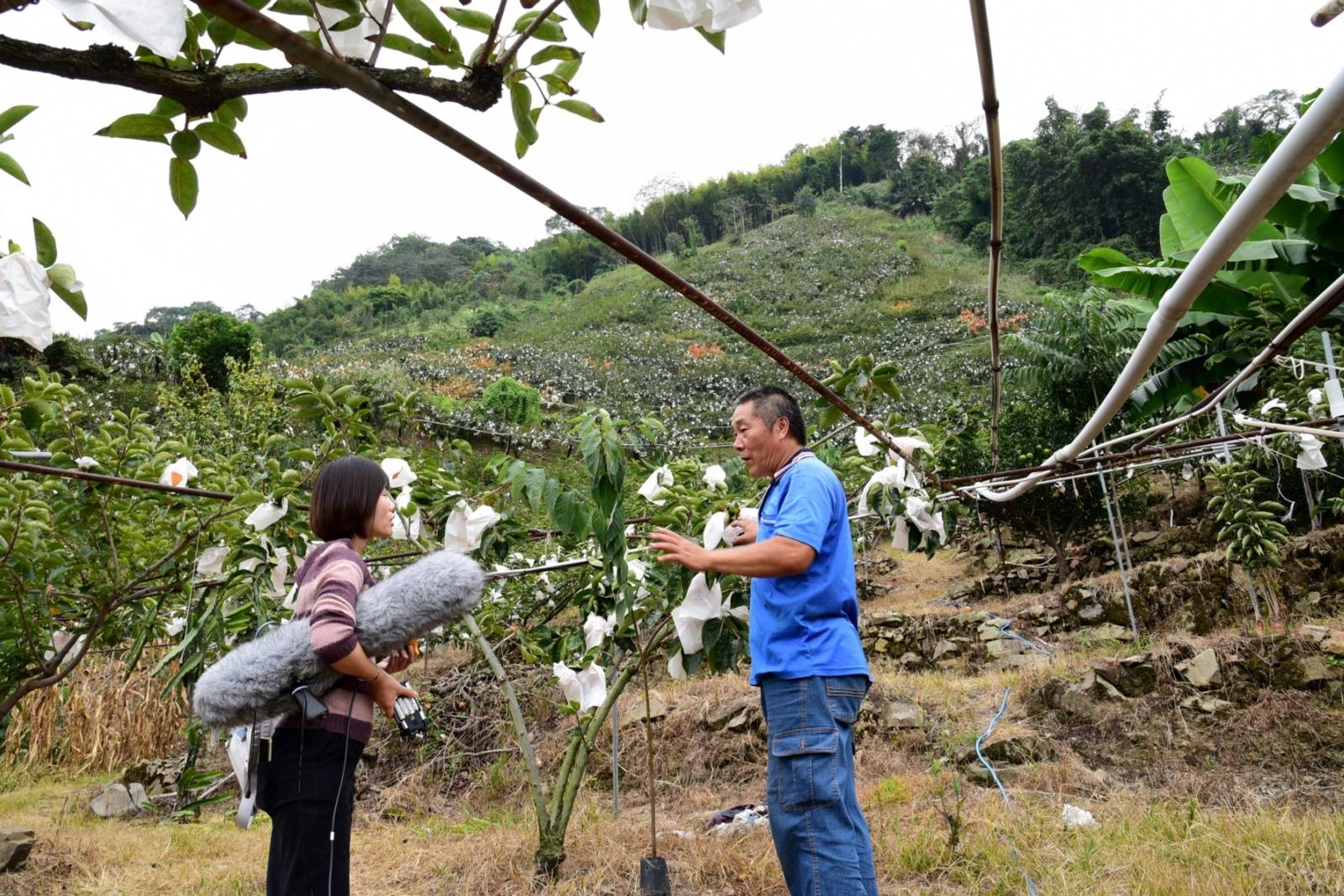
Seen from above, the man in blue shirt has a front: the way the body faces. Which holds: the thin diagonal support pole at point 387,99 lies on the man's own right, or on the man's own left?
on the man's own left

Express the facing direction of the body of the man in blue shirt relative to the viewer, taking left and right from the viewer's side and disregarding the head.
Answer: facing to the left of the viewer

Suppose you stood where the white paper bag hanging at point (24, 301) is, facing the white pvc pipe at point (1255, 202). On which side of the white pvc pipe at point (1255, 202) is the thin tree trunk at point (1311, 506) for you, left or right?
left

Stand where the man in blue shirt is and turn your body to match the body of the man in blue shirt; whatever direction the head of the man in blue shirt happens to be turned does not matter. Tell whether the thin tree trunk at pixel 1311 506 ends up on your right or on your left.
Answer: on your right

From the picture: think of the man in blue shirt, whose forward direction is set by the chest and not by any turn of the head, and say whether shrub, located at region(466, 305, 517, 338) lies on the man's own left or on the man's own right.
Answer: on the man's own right

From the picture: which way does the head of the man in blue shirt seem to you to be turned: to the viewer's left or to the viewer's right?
to the viewer's left

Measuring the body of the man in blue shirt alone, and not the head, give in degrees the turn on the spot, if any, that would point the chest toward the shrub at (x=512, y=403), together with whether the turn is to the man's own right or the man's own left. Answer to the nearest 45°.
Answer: approximately 90° to the man's own right
